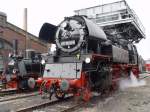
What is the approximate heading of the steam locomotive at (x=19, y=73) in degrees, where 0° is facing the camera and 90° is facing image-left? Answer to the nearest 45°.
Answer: approximately 45°

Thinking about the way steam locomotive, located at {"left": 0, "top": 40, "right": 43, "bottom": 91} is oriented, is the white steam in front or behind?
behind

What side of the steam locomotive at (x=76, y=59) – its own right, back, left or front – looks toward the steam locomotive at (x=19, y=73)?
right

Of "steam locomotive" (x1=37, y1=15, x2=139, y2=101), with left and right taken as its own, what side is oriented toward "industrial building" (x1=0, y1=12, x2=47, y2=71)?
right

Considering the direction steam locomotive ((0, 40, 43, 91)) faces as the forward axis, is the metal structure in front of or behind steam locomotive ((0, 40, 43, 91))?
behind

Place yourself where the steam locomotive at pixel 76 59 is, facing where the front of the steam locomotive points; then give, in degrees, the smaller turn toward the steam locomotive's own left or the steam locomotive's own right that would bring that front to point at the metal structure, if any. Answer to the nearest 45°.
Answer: approximately 135° to the steam locomotive's own right

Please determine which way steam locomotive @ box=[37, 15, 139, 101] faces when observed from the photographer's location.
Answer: facing the viewer and to the left of the viewer

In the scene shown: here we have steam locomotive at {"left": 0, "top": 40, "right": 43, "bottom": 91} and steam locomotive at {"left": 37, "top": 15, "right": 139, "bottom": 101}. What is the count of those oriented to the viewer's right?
0

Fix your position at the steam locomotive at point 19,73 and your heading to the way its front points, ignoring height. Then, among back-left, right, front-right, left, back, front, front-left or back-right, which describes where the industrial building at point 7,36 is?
back-right

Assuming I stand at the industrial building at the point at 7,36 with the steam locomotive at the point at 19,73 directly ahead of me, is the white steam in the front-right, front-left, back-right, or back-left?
front-left

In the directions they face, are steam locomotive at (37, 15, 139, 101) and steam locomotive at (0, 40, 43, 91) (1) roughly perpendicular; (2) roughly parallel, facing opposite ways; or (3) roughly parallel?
roughly parallel

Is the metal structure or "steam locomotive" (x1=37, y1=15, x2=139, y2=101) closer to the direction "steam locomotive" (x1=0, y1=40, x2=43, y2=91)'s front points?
the steam locomotive
